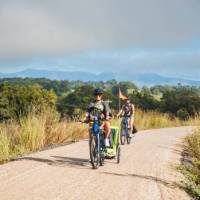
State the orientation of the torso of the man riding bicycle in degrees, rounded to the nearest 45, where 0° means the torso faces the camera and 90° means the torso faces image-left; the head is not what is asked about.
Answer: approximately 0°
